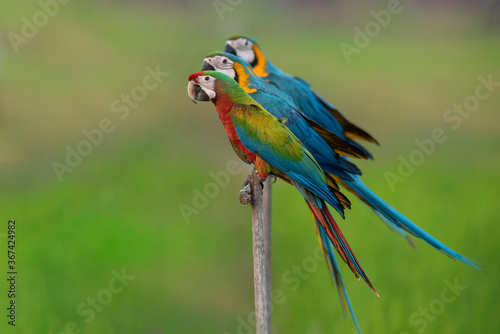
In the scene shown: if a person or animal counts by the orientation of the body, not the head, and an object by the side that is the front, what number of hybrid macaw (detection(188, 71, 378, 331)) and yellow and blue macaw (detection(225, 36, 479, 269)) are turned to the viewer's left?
2

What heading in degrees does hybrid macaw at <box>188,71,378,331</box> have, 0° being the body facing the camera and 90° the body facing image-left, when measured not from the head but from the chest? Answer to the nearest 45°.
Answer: approximately 90°

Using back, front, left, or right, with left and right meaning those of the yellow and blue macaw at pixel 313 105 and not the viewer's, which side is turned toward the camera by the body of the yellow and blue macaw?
left
